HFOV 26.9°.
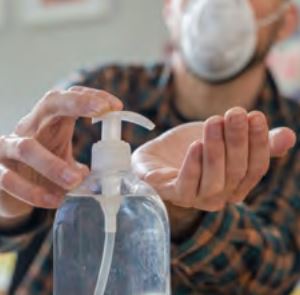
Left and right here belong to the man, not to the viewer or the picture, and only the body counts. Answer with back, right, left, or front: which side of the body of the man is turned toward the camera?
front

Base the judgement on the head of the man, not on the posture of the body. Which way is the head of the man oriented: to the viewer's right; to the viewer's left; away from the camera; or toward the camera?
toward the camera
